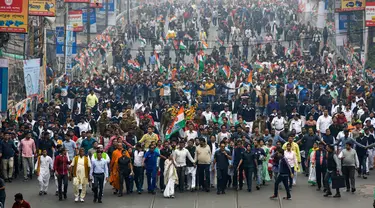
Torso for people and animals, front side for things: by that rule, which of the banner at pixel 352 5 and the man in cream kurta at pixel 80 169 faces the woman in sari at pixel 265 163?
the banner

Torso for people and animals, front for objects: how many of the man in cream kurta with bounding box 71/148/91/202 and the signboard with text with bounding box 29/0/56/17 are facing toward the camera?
2

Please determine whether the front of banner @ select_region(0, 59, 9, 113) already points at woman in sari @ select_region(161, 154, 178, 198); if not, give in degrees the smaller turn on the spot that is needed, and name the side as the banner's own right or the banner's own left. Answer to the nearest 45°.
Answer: approximately 45° to the banner's own left

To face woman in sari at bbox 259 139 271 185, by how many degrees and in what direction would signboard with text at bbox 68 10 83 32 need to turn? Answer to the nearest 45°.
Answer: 0° — it already faces them

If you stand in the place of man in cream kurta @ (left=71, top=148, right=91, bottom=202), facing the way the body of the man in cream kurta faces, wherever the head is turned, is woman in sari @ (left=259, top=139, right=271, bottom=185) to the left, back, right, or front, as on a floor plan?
left
